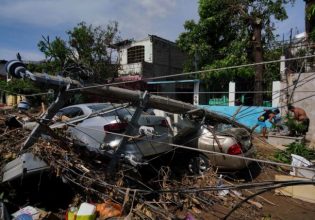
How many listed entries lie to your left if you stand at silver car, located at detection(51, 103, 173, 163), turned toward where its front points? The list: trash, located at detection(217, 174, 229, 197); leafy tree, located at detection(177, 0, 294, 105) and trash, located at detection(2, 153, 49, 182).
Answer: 1

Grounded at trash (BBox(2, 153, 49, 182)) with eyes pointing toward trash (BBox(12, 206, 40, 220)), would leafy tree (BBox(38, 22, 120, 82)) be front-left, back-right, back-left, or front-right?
back-left

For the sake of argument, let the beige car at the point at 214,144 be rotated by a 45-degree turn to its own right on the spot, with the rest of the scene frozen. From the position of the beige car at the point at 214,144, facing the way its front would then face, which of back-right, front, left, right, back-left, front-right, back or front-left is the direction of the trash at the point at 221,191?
back

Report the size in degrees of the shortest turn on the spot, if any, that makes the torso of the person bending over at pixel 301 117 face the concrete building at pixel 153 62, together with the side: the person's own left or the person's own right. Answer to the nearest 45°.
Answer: approximately 45° to the person's own right

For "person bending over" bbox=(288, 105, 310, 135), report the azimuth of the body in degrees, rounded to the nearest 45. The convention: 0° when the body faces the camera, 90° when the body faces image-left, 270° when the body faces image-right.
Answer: approximately 90°

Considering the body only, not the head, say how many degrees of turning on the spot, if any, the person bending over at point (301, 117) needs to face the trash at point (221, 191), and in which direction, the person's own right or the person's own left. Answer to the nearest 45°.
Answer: approximately 90° to the person's own left

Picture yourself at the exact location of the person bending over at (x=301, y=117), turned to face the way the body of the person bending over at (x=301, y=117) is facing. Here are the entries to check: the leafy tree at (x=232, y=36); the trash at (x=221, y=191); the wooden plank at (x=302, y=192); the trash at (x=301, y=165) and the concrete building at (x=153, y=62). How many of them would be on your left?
3

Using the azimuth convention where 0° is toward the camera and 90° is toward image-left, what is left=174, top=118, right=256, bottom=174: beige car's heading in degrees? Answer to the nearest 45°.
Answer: approximately 135°

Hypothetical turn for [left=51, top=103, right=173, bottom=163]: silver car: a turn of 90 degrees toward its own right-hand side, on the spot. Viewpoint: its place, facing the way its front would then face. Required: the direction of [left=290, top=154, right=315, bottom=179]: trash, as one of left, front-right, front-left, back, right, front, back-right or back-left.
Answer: front-right

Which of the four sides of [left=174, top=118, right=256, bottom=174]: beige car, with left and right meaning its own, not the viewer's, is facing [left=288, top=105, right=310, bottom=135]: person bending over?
right

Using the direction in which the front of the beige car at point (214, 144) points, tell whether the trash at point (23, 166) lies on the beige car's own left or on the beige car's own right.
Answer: on the beige car's own left

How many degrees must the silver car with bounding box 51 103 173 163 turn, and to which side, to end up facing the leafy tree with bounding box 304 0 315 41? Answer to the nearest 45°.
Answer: approximately 90° to its right

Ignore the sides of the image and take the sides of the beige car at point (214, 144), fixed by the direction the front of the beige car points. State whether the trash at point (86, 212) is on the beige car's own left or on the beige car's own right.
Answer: on the beige car's own left
